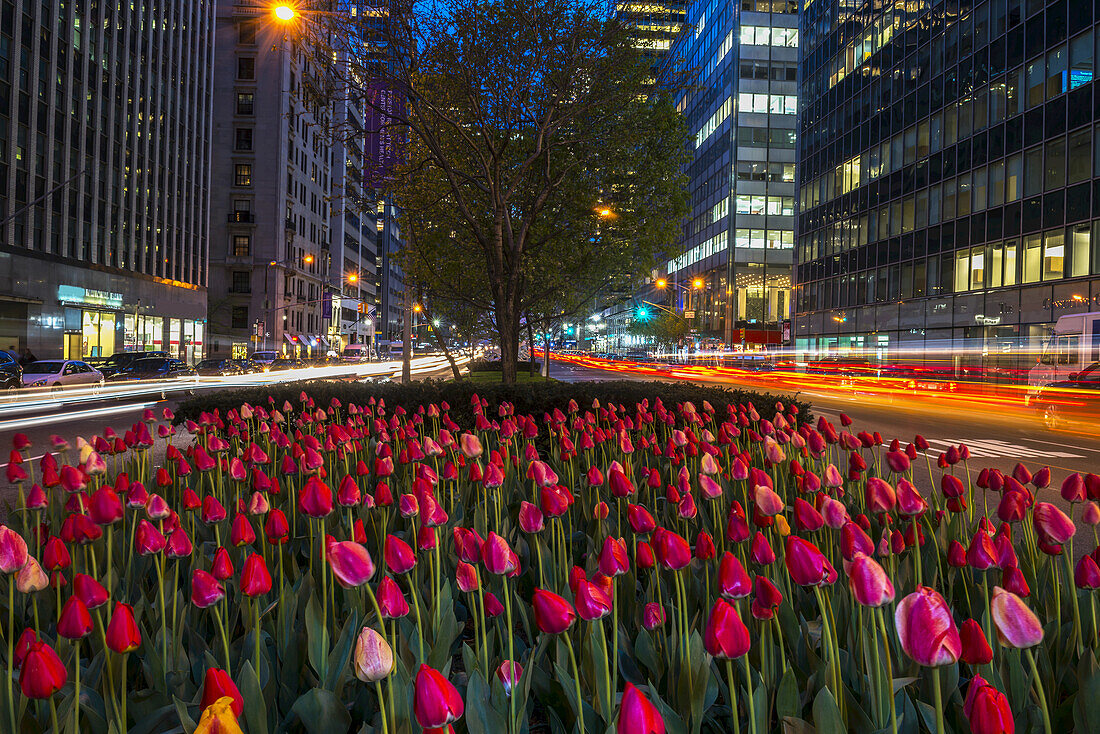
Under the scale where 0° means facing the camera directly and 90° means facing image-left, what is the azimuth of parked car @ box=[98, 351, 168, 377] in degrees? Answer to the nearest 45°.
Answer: approximately 45°

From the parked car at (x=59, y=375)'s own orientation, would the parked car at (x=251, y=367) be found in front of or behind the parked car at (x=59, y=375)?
behind

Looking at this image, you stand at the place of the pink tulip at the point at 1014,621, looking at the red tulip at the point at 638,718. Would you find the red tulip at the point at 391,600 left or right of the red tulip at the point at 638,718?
right

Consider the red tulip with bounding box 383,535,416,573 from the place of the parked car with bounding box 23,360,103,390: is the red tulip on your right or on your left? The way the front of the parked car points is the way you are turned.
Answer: on your left

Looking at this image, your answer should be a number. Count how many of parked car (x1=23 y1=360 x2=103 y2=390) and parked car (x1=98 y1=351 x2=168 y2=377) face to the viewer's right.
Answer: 0

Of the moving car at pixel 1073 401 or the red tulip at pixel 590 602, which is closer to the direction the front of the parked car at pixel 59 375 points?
the red tulip

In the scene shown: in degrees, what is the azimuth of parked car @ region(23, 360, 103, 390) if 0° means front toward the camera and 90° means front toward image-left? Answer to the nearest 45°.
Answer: approximately 45°

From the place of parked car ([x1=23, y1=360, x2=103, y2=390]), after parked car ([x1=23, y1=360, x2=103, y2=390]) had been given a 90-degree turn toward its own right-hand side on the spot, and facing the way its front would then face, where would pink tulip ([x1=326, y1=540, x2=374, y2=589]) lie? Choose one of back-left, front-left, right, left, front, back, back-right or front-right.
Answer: back-left

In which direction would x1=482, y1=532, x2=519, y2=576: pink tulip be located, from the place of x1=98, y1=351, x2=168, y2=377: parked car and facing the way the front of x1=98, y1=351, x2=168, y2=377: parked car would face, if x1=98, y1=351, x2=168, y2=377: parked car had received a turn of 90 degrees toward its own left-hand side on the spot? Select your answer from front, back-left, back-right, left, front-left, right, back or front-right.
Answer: front-right

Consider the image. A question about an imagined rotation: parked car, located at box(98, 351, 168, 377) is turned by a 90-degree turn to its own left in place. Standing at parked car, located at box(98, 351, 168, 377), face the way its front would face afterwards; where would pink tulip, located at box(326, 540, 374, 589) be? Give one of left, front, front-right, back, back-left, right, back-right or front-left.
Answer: front-right

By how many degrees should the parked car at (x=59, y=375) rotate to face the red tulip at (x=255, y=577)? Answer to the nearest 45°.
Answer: approximately 45° to its left

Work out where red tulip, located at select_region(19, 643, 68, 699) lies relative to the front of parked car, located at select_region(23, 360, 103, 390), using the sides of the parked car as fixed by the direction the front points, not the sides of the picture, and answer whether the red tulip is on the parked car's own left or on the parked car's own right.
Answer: on the parked car's own left

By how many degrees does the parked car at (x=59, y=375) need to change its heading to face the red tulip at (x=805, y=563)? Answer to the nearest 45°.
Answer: approximately 45° to its left
